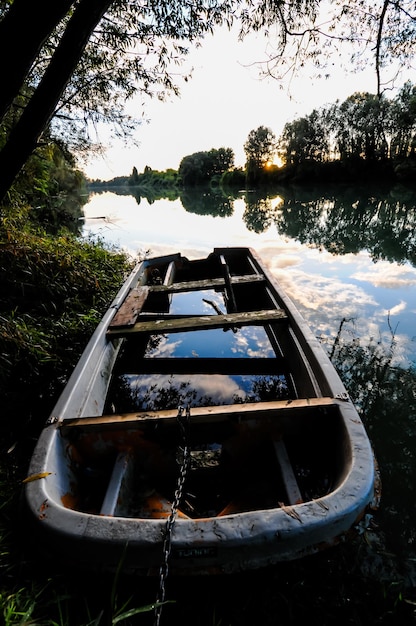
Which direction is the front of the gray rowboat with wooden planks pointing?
toward the camera
